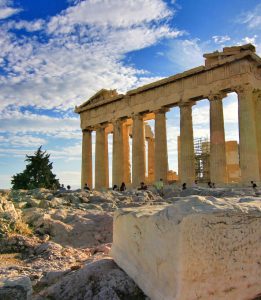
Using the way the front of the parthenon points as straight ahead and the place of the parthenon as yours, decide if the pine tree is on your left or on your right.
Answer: on your right

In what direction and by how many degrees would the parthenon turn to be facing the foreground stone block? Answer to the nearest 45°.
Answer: approximately 45° to its left

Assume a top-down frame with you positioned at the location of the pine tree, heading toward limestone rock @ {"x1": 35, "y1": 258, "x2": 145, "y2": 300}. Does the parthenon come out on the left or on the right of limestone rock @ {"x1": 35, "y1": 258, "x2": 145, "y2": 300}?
left

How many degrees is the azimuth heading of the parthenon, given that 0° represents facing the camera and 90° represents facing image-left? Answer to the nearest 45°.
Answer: approximately 45°

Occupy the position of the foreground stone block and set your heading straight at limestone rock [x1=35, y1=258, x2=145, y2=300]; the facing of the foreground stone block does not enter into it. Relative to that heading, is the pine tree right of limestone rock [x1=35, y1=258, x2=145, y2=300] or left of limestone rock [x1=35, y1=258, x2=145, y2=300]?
right

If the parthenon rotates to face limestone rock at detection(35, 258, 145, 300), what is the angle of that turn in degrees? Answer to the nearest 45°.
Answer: approximately 45° to its left
